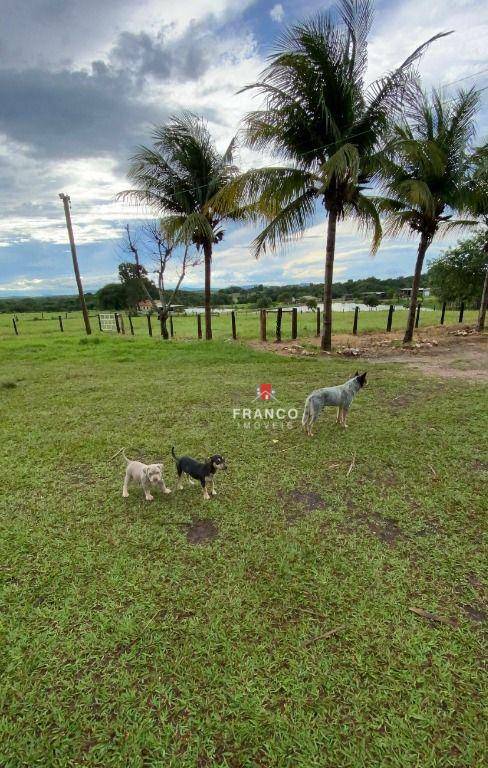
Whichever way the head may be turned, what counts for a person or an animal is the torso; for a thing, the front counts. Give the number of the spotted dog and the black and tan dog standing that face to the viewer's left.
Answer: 0

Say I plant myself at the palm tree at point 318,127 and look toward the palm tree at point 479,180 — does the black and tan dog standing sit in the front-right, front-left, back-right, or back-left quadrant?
back-right

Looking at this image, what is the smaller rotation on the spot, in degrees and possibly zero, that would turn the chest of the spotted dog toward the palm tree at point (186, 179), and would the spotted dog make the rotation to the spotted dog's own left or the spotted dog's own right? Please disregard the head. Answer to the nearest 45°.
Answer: approximately 90° to the spotted dog's own left

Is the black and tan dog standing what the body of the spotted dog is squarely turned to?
no

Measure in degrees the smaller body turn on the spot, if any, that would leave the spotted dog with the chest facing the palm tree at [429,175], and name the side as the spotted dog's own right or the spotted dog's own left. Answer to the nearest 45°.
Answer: approximately 45° to the spotted dog's own left

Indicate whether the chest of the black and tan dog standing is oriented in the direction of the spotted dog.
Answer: no

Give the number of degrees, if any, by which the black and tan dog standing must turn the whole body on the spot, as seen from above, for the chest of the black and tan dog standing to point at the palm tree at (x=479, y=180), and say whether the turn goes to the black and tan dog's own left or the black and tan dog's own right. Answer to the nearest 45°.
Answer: approximately 90° to the black and tan dog's own left

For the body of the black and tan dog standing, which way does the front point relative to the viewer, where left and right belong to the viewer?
facing the viewer and to the right of the viewer

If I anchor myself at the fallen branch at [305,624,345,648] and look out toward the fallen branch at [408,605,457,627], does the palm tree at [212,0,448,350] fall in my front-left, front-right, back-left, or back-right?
front-left

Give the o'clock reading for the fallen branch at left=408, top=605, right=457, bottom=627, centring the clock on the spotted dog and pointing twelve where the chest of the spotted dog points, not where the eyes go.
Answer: The fallen branch is roughly at 4 o'clock from the spotted dog.

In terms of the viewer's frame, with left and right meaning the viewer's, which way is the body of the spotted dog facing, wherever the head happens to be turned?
facing away from the viewer and to the right of the viewer

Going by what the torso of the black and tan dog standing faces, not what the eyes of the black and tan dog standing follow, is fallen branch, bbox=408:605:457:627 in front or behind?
in front

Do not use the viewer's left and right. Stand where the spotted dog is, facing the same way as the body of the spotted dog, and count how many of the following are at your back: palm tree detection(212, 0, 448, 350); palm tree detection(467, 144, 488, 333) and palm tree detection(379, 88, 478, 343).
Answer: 0

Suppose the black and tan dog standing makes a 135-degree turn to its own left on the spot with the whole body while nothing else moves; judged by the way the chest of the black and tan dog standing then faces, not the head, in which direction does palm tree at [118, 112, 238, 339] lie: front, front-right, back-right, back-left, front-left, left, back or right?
front

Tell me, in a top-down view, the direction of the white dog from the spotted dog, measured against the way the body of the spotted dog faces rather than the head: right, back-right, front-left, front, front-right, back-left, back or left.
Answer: back
